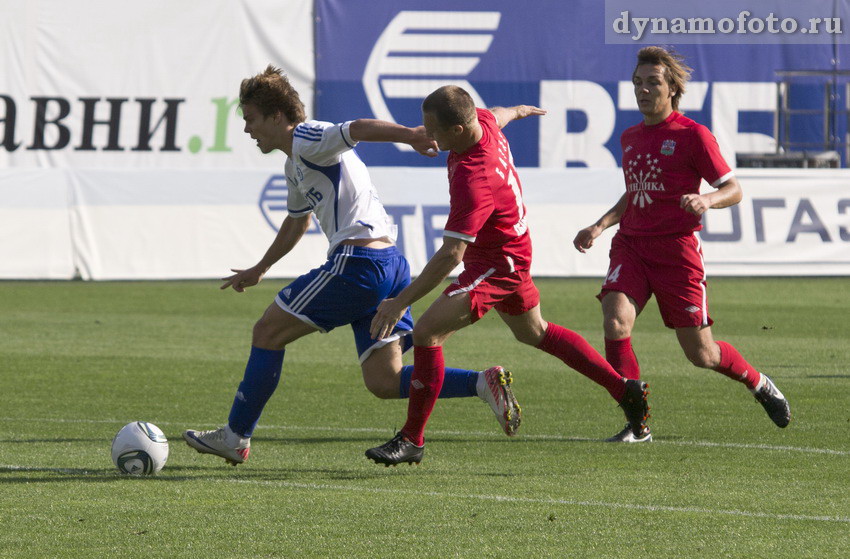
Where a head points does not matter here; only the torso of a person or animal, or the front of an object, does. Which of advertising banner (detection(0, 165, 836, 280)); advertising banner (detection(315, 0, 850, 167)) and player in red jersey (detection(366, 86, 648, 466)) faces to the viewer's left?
the player in red jersey

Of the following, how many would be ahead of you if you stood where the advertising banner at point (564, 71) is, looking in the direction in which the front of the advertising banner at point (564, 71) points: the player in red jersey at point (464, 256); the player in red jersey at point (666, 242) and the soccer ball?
3

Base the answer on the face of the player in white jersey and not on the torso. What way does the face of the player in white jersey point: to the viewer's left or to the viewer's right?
to the viewer's left

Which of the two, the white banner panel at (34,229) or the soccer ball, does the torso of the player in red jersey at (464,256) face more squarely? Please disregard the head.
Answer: the soccer ball

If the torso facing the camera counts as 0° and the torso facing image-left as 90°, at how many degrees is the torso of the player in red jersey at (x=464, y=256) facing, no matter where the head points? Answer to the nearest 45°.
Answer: approximately 90°

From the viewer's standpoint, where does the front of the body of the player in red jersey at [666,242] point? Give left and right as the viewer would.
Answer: facing the viewer and to the left of the viewer

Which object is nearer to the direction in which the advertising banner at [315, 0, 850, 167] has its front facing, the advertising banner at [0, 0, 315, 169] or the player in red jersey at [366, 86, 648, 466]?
the player in red jersey

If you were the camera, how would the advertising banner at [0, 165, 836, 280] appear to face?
facing the viewer

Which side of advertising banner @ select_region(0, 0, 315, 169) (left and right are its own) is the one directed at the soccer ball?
front

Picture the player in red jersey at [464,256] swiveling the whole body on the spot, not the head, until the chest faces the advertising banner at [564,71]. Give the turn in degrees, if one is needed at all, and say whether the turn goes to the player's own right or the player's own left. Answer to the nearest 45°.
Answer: approximately 90° to the player's own right

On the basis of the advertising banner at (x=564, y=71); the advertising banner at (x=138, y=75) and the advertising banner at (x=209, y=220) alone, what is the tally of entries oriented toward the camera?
3

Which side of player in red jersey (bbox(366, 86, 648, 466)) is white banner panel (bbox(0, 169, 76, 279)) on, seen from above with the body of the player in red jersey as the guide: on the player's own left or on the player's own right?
on the player's own right

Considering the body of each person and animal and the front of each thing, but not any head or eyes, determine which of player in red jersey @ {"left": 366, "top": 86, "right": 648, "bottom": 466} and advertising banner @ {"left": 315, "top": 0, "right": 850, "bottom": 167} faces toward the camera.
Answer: the advertising banner

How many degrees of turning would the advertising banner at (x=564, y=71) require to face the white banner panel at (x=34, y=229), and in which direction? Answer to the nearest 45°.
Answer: approximately 45° to its right

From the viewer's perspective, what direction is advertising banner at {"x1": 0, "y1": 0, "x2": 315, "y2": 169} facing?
toward the camera

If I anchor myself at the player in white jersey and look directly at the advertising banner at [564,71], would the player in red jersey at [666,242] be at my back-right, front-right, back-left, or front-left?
front-right

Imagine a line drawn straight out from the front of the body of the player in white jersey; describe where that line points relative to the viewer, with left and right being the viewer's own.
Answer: facing to the left of the viewer

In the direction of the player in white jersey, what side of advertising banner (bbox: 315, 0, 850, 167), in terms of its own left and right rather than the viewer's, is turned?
front
